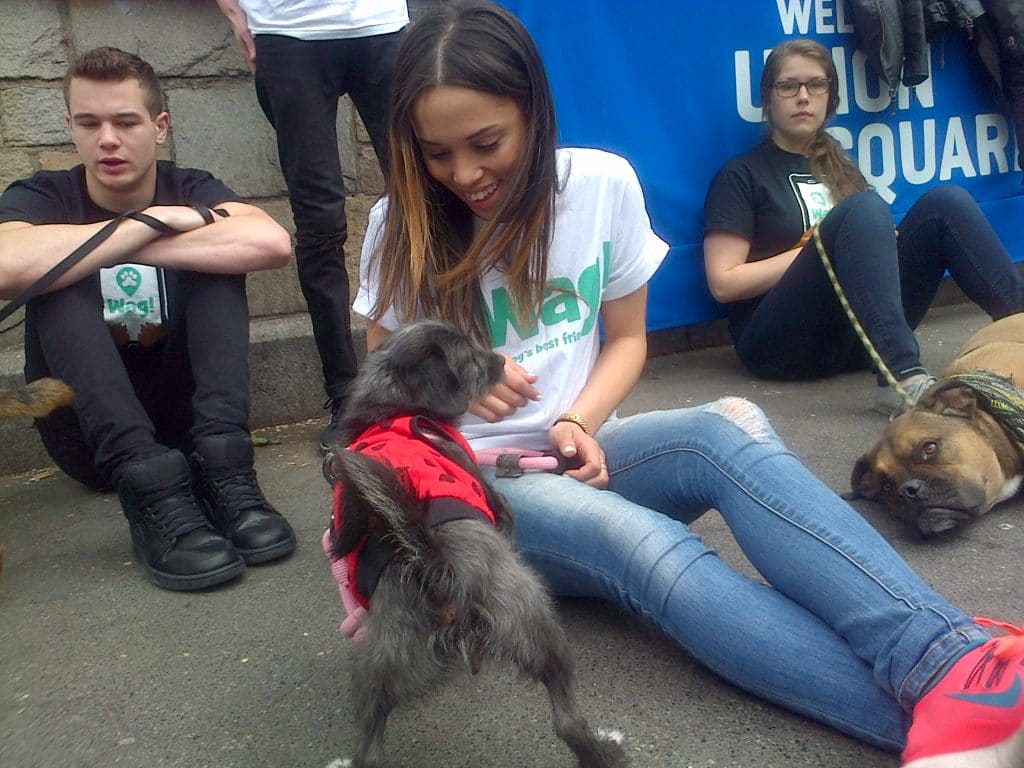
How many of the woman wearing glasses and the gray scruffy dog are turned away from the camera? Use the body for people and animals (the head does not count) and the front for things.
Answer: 1

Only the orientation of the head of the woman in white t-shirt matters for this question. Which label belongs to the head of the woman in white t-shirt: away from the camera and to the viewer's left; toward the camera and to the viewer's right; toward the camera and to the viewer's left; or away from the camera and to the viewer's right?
toward the camera and to the viewer's left

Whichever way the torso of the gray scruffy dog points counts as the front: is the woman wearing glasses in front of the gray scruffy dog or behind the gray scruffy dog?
in front

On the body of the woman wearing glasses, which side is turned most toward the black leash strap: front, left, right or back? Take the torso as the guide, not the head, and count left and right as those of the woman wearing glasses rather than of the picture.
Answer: right

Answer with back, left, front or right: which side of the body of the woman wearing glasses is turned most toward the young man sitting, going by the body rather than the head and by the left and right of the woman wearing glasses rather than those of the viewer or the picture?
right

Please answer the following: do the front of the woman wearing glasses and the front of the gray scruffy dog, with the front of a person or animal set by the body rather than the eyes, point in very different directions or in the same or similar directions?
very different directions

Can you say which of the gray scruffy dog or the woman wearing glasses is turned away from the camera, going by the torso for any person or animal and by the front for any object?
the gray scruffy dog

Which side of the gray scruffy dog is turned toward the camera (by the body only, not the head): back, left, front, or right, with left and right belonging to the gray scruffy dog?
back

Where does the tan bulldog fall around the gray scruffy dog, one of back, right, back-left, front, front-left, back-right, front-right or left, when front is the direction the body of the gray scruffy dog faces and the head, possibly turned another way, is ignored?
front-right

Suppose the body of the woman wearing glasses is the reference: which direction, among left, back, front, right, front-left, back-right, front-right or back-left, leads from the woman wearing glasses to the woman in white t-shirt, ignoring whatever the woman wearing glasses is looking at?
front-right

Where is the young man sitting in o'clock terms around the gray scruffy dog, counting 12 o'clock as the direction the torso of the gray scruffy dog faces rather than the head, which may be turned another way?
The young man sitting is roughly at 11 o'clock from the gray scruffy dog.

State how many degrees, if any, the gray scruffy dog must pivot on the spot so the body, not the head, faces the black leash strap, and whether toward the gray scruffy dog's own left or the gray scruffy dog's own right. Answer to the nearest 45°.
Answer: approximately 45° to the gray scruffy dog's own left
